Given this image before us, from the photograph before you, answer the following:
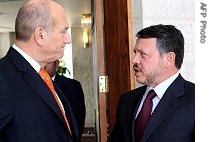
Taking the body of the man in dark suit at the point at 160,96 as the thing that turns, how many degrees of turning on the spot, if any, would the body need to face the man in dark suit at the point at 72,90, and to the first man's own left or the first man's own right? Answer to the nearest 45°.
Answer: approximately 90° to the first man's own right

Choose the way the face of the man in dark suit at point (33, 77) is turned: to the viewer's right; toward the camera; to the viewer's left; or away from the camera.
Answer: to the viewer's right

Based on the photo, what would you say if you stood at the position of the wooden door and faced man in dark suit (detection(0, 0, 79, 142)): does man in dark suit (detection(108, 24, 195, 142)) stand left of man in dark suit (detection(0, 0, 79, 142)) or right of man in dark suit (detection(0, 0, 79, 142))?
left

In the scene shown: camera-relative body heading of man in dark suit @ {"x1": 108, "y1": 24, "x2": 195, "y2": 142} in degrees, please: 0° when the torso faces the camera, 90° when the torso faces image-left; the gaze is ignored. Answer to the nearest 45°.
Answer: approximately 45°

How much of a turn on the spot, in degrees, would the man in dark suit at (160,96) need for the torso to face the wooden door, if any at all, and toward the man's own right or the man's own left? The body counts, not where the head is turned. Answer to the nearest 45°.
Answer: approximately 135° to the man's own right

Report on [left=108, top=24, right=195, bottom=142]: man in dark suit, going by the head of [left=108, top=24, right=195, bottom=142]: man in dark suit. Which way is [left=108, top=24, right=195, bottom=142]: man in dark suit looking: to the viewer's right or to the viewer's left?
to the viewer's left

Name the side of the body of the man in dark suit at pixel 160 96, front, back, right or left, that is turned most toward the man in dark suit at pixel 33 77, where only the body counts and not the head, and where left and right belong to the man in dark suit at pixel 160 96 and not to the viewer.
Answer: front
